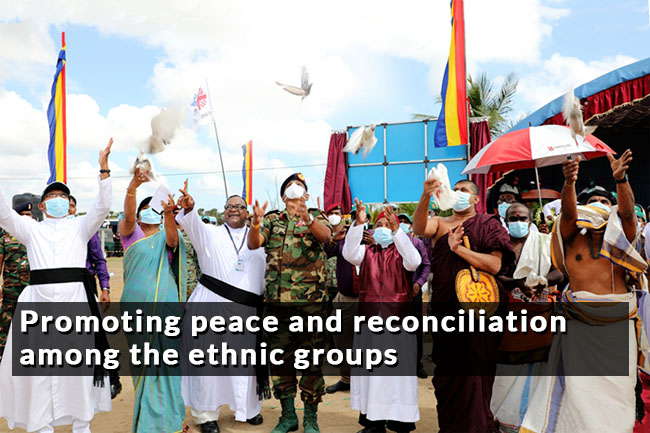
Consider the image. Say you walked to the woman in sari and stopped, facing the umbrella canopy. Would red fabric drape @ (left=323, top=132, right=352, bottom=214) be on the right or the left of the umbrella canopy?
left

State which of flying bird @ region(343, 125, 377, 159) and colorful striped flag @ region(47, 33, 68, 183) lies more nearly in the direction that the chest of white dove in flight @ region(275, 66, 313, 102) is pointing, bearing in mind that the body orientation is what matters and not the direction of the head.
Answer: the flying bird

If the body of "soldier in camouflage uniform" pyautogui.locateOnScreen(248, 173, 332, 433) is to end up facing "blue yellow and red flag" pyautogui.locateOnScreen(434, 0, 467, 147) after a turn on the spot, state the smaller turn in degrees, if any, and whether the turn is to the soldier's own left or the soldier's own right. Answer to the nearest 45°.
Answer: approximately 135° to the soldier's own left

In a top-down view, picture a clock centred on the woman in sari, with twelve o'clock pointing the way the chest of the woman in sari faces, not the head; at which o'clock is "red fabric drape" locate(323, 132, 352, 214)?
The red fabric drape is roughly at 7 o'clock from the woman in sari.

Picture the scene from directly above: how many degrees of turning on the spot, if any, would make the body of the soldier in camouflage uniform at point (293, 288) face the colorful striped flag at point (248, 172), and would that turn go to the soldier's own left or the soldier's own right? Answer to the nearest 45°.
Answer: approximately 180°

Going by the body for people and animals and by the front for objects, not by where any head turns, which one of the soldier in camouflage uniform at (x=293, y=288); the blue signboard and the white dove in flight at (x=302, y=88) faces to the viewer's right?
the white dove in flight

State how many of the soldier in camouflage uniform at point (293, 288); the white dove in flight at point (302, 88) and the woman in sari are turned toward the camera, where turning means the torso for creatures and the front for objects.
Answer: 2

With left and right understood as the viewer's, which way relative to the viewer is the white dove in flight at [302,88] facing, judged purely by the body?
facing to the right of the viewer

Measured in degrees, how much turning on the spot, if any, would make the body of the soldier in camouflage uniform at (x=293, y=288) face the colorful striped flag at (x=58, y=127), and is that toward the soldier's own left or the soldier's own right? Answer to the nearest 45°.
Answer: approximately 135° to the soldier's own right
